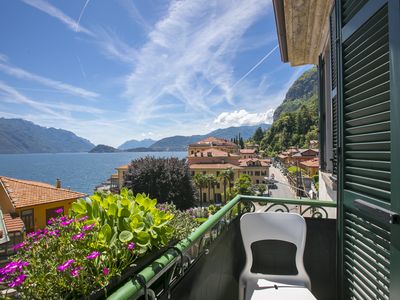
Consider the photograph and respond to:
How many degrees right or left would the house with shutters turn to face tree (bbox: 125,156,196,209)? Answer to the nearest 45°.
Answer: approximately 45° to its right
